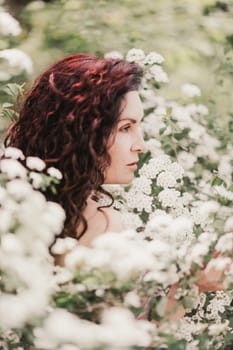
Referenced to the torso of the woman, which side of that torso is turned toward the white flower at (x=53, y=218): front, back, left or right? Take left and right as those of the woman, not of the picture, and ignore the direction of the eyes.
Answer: right

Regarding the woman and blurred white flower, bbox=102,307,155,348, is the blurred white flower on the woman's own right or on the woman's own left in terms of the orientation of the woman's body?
on the woman's own right

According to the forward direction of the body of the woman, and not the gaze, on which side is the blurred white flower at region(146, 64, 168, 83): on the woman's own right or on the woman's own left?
on the woman's own left

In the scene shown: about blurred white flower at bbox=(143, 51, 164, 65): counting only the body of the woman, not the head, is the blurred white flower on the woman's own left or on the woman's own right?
on the woman's own left

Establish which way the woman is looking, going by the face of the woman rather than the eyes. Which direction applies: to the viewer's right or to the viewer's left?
to the viewer's right

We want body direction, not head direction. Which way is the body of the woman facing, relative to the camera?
to the viewer's right
